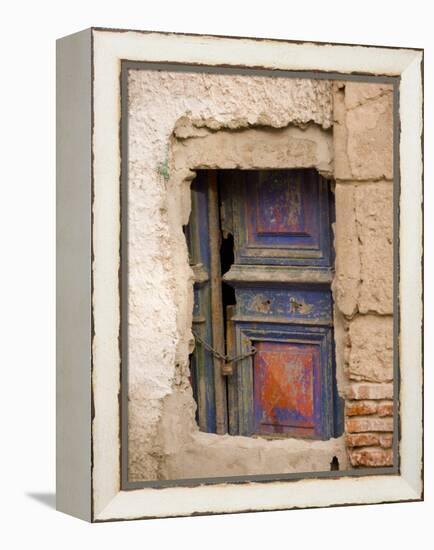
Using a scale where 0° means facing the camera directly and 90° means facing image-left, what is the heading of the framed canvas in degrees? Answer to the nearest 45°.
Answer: approximately 315°
